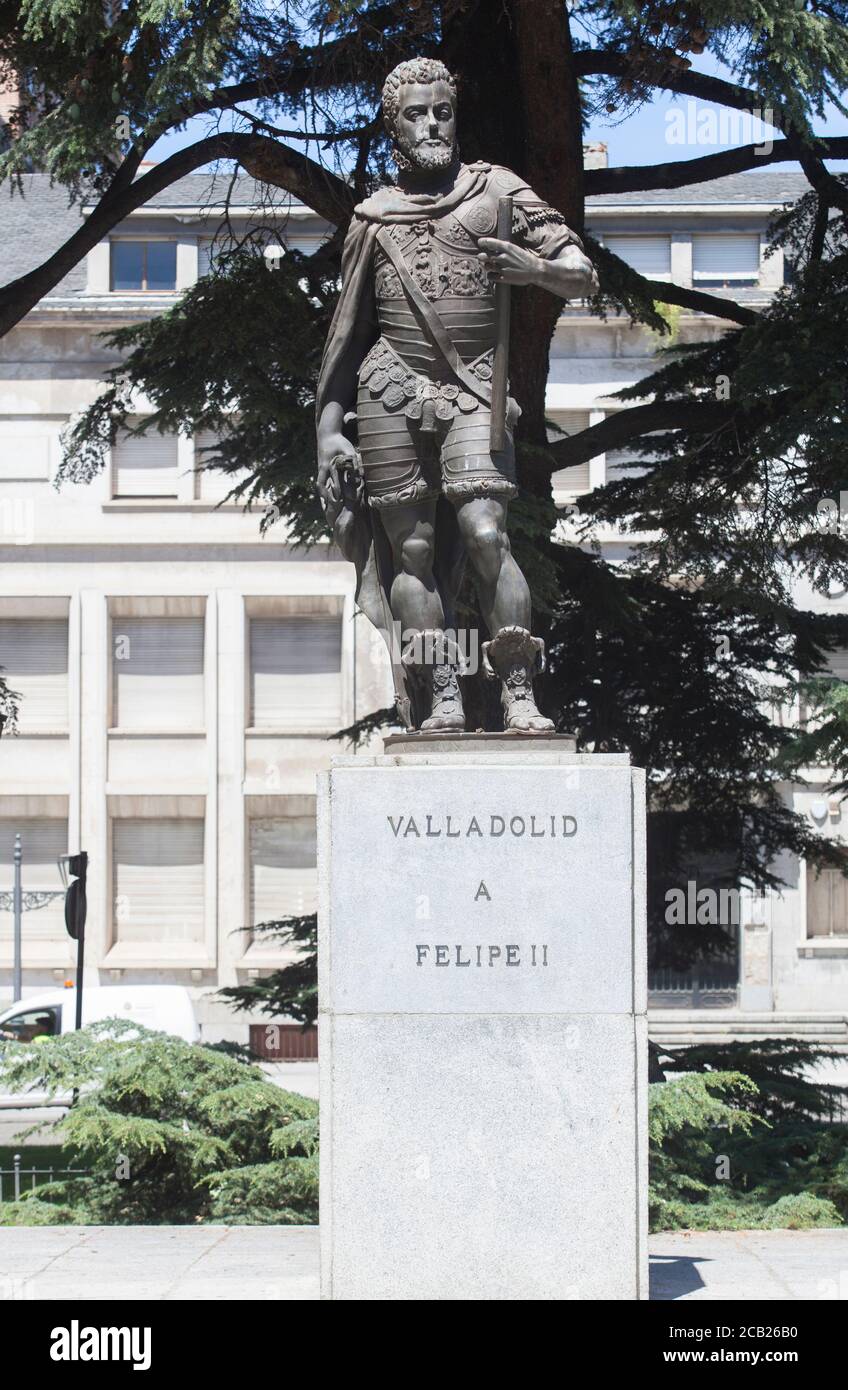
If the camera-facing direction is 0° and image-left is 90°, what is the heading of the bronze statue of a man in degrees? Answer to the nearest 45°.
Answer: approximately 0°

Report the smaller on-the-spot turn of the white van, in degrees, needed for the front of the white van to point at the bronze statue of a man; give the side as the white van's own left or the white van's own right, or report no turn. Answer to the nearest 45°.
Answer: approximately 90° to the white van's own left

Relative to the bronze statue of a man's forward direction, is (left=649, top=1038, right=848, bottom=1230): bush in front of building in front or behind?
behind

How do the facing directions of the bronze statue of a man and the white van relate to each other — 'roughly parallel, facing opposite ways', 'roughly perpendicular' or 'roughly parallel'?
roughly perpendicular

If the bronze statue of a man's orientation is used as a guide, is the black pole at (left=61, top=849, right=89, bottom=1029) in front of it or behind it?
behind

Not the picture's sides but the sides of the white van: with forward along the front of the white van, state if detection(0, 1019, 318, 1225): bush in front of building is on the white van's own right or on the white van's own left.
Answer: on the white van's own left

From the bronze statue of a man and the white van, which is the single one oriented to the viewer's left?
the white van

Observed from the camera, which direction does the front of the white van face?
facing to the left of the viewer

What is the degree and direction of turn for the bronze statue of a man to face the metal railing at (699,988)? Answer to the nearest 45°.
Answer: approximately 180°

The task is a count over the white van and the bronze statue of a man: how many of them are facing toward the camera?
1

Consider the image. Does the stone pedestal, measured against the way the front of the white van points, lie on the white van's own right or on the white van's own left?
on the white van's own left

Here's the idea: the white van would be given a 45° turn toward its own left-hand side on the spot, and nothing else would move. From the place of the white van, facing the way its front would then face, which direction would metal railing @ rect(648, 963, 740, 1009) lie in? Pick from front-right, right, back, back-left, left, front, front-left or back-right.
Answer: back
